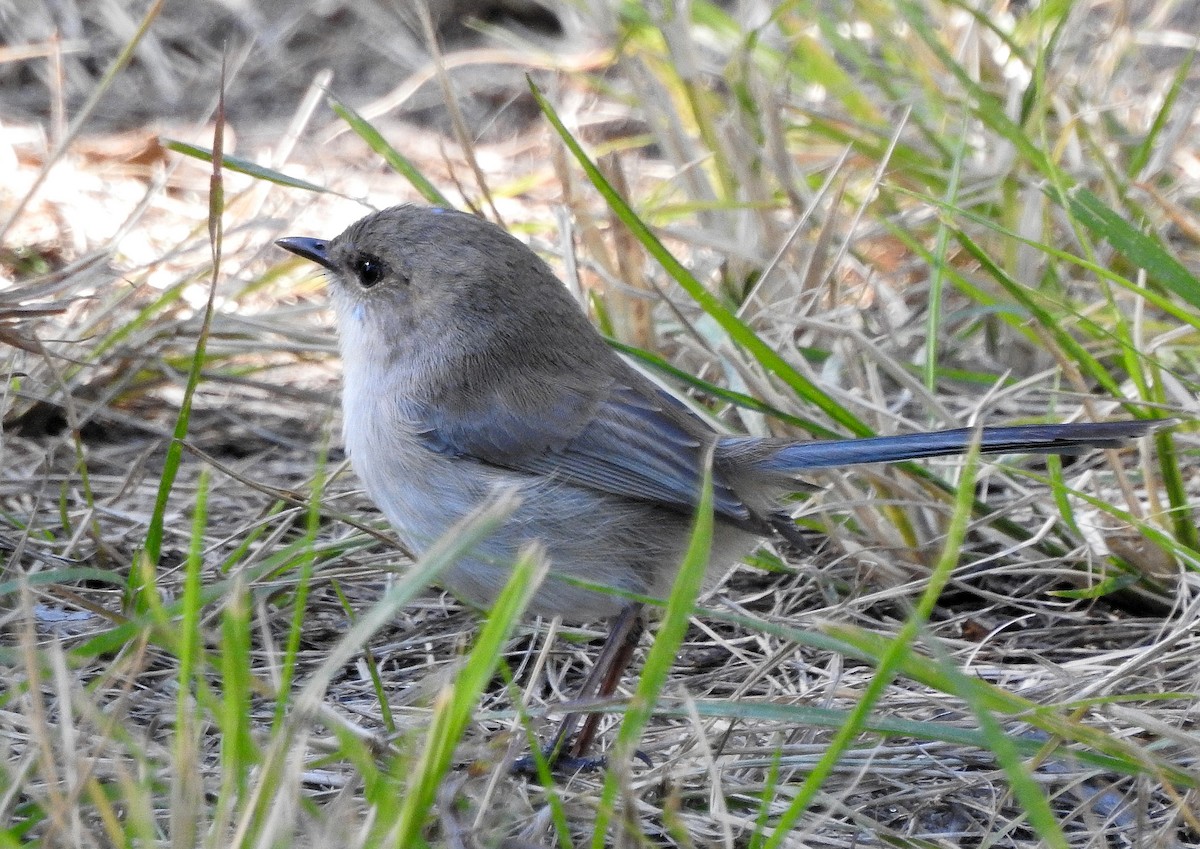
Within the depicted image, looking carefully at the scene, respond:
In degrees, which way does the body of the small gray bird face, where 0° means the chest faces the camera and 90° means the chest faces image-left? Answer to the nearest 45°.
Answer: approximately 90°
